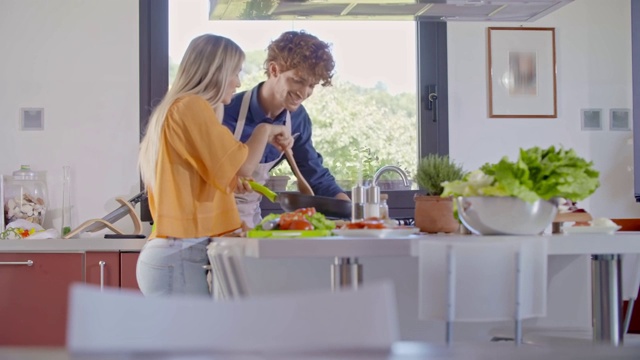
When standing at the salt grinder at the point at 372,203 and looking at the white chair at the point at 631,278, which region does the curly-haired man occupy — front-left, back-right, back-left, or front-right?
back-left

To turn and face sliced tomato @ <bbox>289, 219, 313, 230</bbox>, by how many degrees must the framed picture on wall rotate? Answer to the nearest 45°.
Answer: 0° — it already faces it

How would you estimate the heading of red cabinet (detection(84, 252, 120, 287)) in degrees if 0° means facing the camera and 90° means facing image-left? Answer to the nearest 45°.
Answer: approximately 0°

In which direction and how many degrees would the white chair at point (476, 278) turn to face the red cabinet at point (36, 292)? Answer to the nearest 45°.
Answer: approximately 45° to its left

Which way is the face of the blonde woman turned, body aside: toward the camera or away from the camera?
away from the camera

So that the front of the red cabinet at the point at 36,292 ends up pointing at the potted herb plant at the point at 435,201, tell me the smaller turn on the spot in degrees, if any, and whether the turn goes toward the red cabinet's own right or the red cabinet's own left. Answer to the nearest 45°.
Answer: approximately 45° to the red cabinet's own left

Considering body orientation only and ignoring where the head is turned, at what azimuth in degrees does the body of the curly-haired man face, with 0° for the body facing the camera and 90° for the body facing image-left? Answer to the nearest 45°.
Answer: approximately 315°

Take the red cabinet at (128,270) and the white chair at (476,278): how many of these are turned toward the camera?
1

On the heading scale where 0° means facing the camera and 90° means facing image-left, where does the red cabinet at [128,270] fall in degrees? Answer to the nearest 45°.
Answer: approximately 0°

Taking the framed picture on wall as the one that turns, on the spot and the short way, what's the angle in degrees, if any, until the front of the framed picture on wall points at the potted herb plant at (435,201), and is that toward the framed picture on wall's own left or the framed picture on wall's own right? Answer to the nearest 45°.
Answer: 0° — it already faces it

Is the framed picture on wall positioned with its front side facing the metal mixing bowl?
yes

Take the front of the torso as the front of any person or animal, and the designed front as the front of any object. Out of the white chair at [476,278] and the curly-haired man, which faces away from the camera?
the white chair

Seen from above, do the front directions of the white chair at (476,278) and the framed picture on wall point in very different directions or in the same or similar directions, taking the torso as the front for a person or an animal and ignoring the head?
very different directions

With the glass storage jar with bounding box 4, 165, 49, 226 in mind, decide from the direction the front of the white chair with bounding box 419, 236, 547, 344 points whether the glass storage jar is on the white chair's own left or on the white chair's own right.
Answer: on the white chair's own left
